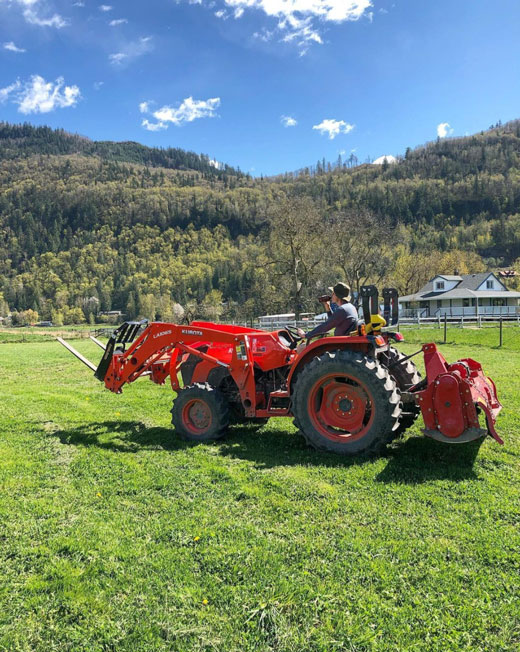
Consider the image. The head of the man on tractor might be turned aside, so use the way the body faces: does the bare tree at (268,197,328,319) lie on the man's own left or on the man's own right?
on the man's own right

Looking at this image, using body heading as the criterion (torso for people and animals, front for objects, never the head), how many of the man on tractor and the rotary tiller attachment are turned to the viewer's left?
2

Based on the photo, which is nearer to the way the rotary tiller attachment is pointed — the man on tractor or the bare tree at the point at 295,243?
the man on tractor

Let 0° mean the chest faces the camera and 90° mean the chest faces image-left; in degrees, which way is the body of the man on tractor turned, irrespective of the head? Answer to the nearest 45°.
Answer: approximately 90°

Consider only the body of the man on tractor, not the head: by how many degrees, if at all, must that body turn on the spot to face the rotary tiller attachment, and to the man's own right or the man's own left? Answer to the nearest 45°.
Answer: approximately 135° to the man's own left

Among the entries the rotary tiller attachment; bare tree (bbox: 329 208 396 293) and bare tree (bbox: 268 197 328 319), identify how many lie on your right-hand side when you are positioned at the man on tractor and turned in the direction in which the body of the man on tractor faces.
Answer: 2

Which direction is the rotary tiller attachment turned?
to the viewer's left

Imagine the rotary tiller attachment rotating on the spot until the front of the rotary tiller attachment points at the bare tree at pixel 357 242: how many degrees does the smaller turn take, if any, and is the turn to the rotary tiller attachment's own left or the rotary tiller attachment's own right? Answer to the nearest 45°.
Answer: approximately 90° to the rotary tiller attachment's own right

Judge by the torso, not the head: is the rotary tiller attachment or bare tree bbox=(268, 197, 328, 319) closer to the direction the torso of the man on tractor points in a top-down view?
the bare tree

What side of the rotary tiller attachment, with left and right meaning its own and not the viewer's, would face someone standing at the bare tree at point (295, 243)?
right

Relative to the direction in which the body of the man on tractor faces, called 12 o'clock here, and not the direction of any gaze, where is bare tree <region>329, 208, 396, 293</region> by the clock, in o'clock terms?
The bare tree is roughly at 3 o'clock from the man on tractor.
